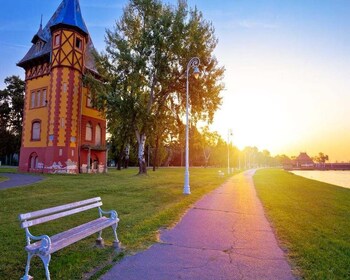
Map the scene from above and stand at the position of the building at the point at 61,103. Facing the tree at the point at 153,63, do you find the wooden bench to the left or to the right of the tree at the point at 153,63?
right

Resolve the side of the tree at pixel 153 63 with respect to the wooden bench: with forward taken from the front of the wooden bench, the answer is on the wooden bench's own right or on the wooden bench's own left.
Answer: on the wooden bench's own left

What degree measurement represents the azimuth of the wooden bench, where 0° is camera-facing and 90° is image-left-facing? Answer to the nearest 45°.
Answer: approximately 315°

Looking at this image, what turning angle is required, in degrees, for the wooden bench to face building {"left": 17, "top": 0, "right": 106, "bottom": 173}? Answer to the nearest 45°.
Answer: approximately 135° to its left
